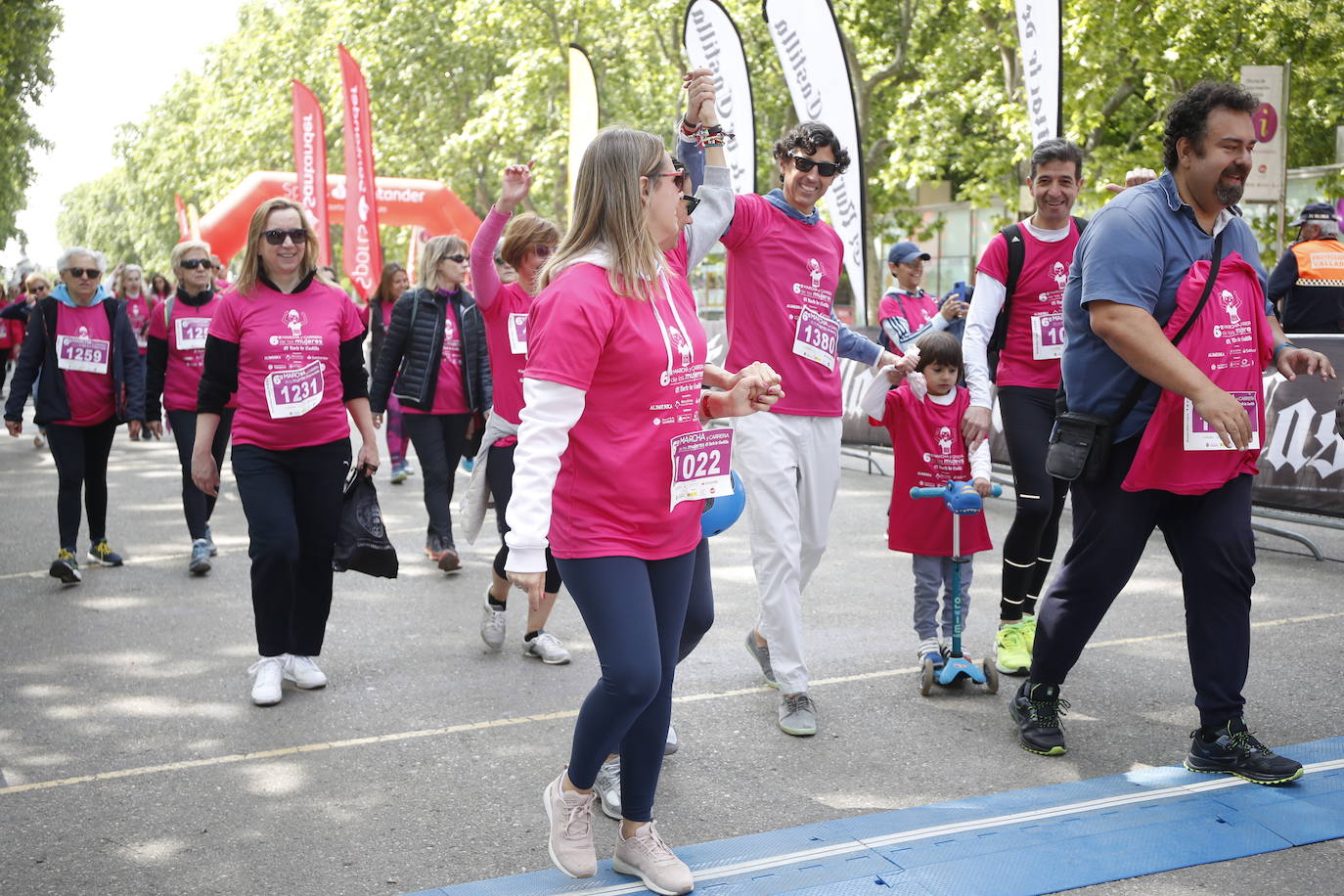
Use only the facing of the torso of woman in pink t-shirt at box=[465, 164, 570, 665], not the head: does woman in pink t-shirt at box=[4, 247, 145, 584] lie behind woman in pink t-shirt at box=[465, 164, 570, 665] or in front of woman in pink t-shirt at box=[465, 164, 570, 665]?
behind

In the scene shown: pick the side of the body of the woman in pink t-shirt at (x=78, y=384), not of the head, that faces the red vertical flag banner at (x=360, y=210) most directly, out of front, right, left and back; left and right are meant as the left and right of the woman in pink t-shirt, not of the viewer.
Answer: back

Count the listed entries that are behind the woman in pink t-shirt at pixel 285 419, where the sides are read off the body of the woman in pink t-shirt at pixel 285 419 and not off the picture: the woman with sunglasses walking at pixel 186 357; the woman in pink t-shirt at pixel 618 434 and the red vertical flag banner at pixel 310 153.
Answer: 2

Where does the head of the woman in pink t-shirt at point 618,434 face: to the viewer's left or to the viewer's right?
to the viewer's right

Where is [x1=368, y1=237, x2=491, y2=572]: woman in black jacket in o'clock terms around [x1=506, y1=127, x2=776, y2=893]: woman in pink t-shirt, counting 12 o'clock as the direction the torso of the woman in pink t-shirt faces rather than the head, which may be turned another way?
The woman in black jacket is roughly at 7 o'clock from the woman in pink t-shirt.

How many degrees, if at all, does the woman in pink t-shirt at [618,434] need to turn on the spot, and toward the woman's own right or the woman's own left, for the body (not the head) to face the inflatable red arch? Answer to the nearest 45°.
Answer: approximately 135° to the woman's own left

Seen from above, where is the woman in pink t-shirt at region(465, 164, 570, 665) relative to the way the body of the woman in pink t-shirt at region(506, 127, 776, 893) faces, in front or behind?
behind

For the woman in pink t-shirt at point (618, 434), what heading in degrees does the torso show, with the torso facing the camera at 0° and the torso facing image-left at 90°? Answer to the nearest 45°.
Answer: approximately 315°

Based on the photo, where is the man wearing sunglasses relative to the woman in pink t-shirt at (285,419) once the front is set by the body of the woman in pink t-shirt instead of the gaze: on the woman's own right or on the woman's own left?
on the woman's own left
